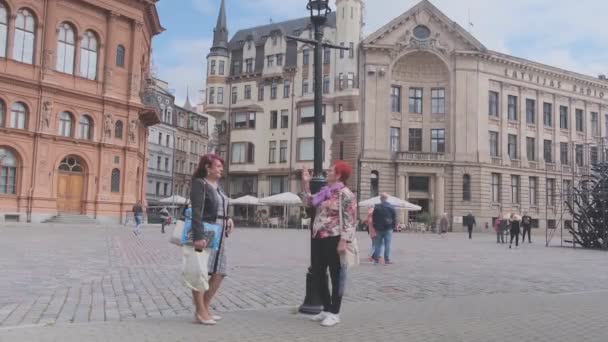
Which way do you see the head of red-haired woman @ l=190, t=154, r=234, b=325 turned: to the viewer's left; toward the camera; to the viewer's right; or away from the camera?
to the viewer's right

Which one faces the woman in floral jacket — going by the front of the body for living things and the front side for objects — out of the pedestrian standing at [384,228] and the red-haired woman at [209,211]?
the red-haired woman

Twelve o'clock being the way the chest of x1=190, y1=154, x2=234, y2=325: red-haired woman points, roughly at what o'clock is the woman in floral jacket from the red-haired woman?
The woman in floral jacket is roughly at 12 o'clock from the red-haired woman.

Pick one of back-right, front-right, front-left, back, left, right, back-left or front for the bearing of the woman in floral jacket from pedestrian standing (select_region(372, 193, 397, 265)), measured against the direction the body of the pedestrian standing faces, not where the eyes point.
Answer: back

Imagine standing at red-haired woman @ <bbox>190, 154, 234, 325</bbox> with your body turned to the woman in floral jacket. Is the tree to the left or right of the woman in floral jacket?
left

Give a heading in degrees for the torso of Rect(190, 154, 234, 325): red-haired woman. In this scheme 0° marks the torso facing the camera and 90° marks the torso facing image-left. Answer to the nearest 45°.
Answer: approximately 270°

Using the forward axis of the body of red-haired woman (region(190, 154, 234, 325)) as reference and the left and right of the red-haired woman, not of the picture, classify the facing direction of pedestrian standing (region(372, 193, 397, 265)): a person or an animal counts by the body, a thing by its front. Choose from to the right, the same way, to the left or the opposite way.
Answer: to the left

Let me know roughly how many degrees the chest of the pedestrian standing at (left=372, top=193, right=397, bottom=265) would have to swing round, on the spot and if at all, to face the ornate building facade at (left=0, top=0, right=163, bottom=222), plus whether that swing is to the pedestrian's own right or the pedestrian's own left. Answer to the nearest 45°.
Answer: approximately 45° to the pedestrian's own left

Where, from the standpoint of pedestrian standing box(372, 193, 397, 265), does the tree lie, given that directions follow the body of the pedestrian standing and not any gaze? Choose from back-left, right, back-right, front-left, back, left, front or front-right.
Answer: front-right

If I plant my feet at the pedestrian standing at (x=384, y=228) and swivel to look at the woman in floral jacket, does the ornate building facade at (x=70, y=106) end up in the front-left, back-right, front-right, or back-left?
back-right

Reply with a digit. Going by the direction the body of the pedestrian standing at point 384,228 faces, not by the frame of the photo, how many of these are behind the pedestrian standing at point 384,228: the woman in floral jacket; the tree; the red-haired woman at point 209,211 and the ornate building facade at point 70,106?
2

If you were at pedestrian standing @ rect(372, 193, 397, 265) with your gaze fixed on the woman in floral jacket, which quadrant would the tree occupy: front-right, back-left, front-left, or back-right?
back-left
